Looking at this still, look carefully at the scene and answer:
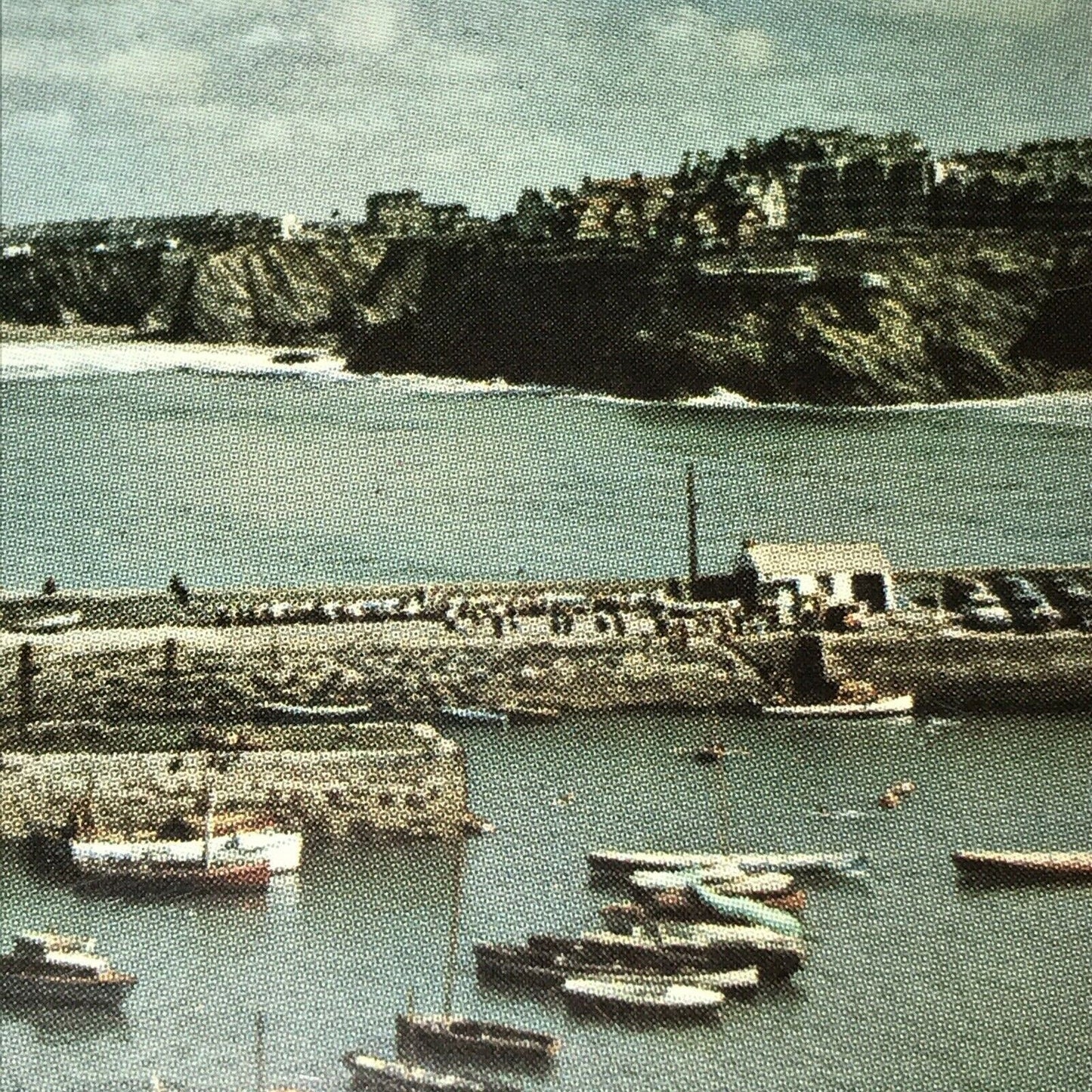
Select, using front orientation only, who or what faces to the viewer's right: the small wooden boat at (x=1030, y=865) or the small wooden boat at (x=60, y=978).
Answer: the small wooden boat at (x=60, y=978)

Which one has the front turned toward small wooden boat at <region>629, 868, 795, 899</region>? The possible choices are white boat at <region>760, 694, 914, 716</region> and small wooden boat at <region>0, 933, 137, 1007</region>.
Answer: small wooden boat at <region>0, 933, 137, 1007</region>

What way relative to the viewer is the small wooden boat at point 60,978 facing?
to the viewer's right

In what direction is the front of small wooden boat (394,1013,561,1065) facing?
to the viewer's right

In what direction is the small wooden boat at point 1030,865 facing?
to the viewer's left

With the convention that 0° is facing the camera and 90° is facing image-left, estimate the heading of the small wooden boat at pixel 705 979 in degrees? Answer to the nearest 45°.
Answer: approximately 270°

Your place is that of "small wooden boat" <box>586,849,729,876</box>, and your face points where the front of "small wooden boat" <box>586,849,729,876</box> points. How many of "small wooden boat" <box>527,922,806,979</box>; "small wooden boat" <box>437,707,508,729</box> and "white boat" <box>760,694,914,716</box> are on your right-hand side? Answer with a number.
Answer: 1

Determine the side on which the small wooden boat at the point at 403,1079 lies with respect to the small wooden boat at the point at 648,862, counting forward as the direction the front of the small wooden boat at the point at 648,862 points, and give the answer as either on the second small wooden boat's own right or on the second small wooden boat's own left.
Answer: on the second small wooden boat's own left

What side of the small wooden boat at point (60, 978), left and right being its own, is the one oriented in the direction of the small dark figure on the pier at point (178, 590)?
left

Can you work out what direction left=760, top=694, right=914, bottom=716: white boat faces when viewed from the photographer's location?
facing to the right of the viewer
